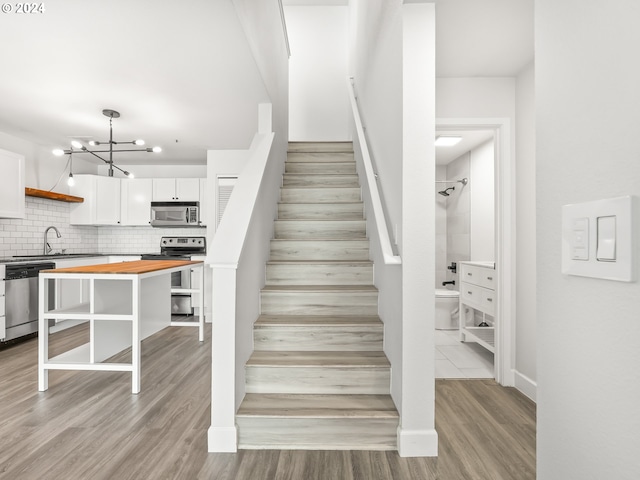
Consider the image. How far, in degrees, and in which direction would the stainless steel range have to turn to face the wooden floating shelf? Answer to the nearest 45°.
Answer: approximately 90° to its right

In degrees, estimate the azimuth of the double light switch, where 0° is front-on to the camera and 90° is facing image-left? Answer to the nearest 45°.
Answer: approximately 45°

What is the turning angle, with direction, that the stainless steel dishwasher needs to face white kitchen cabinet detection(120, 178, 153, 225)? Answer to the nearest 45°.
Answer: approximately 90° to its left

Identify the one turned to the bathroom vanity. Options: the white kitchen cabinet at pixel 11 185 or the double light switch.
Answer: the white kitchen cabinet

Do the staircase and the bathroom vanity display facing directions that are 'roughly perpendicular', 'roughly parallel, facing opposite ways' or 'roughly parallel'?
roughly perpendicular

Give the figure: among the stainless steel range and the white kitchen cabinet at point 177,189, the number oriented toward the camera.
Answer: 2

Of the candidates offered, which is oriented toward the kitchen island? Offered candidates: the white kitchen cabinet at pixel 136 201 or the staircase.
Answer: the white kitchen cabinet

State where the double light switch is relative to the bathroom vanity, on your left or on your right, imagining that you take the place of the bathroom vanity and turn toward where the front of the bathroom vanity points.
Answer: on your left

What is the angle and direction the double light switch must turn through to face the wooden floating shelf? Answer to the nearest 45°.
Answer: approximately 45° to its right
